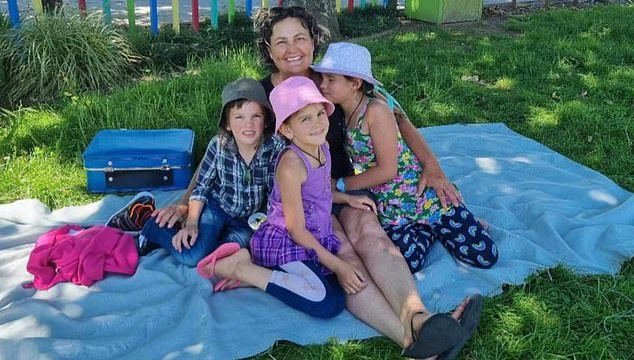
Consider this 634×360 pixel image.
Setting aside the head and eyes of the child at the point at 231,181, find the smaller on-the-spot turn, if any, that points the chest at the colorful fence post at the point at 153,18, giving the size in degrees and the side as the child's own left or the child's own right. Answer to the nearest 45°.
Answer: approximately 180°

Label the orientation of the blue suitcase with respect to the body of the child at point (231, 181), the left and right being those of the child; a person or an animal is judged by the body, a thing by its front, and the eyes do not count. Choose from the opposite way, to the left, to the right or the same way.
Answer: the same way

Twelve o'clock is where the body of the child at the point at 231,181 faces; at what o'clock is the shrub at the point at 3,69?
The shrub is roughly at 5 o'clock from the child.

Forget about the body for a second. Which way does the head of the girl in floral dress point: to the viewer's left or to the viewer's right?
to the viewer's left

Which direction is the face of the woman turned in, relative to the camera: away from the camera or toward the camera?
toward the camera

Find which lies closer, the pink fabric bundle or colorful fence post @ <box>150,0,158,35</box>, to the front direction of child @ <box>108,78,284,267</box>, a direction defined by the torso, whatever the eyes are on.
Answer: the pink fabric bundle

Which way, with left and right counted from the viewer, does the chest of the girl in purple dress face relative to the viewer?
facing the viewer and to the right of the viewer

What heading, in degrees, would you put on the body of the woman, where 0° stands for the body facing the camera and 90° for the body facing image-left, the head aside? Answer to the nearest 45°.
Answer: approximately 0°

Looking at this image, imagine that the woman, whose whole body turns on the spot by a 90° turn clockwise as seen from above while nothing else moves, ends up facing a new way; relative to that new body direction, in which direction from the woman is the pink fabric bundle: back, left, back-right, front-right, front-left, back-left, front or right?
front

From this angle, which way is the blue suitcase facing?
toward the camera

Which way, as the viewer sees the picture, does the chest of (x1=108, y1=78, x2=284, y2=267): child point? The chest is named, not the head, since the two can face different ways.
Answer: toward the camera

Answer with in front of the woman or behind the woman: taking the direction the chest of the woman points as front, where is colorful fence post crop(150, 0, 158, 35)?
behind
